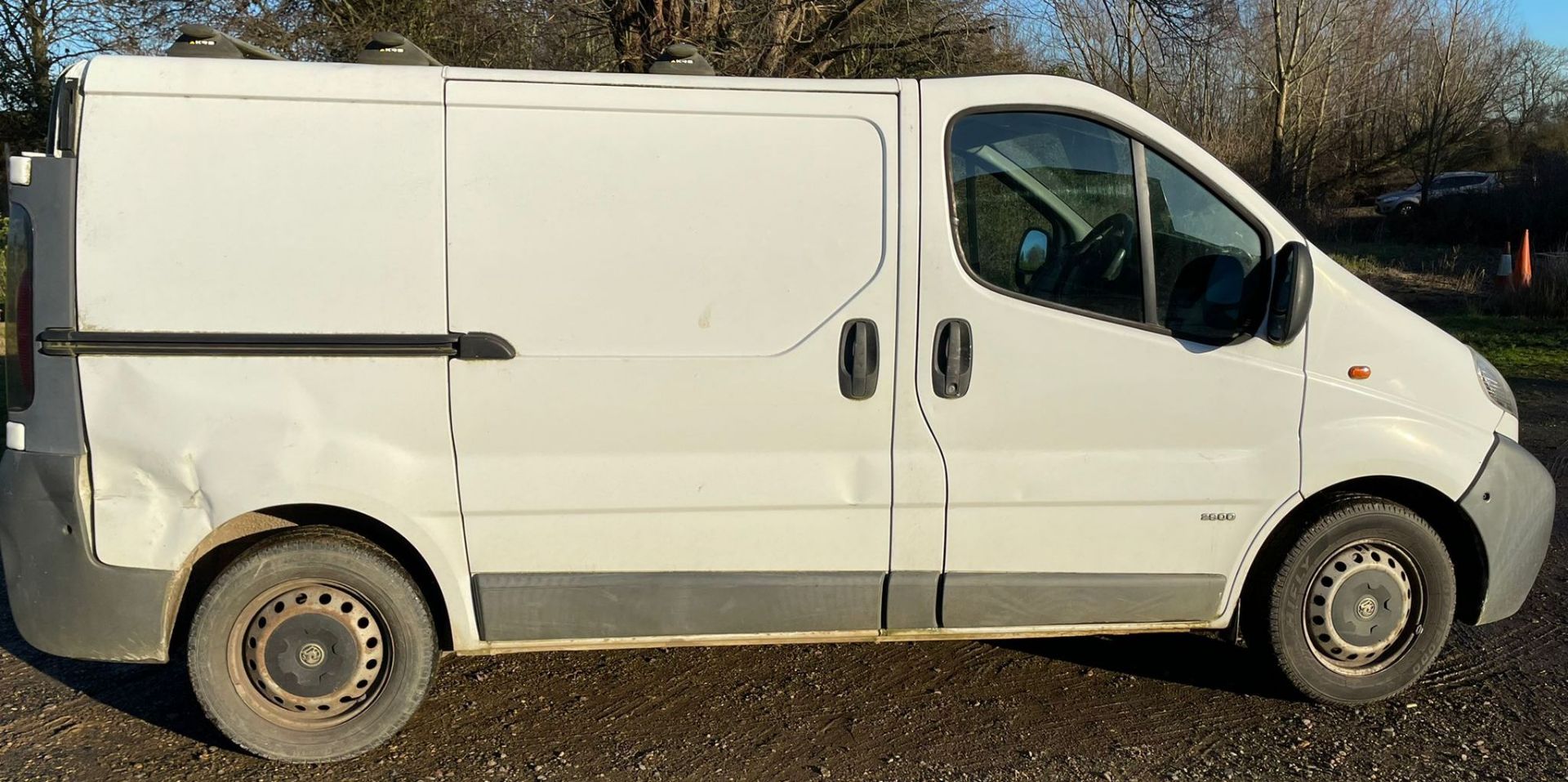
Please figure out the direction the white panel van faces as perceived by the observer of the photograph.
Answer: facing to the right of the viewer

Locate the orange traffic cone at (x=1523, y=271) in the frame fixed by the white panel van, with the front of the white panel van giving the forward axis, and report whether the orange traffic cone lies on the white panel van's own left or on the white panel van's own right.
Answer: on the white panel van's own left

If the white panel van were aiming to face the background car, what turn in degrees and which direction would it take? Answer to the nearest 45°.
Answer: approximately 45° to its left
